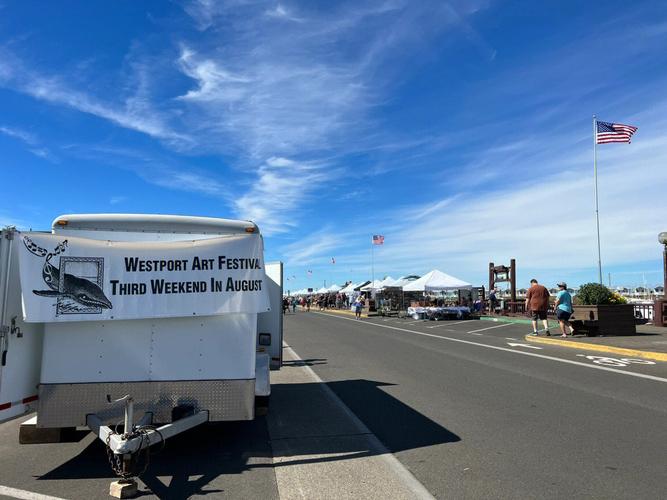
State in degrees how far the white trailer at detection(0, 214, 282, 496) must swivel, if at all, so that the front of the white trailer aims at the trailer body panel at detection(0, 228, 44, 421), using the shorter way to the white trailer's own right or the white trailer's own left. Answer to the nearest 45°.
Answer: approximately 90° to the white trailer's own right

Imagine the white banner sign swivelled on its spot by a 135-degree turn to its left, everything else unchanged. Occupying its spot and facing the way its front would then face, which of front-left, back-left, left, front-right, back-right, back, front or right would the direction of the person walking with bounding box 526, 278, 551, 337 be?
front

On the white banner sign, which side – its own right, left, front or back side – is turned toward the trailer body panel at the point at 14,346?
right

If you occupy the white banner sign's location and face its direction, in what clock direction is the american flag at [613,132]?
The american flag is roughly at 8 o'clock from the white banner sign.

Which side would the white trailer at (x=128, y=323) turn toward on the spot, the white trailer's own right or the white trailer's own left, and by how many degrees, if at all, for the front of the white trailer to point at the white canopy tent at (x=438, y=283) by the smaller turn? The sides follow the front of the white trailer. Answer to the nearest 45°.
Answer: approximately 135° to the white trailer's own left

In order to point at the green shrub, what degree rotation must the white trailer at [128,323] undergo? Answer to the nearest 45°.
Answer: approximately 135° to its left

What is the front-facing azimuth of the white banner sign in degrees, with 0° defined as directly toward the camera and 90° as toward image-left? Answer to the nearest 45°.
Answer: approximately 0°

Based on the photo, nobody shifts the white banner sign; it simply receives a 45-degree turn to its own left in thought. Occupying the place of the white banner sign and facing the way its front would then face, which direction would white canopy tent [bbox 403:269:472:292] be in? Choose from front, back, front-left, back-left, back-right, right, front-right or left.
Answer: left

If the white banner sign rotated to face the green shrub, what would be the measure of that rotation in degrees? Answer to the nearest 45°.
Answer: approximately 135° to its left

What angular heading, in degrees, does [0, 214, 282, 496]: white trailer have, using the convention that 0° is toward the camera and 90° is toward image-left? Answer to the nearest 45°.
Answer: approximately 0°
